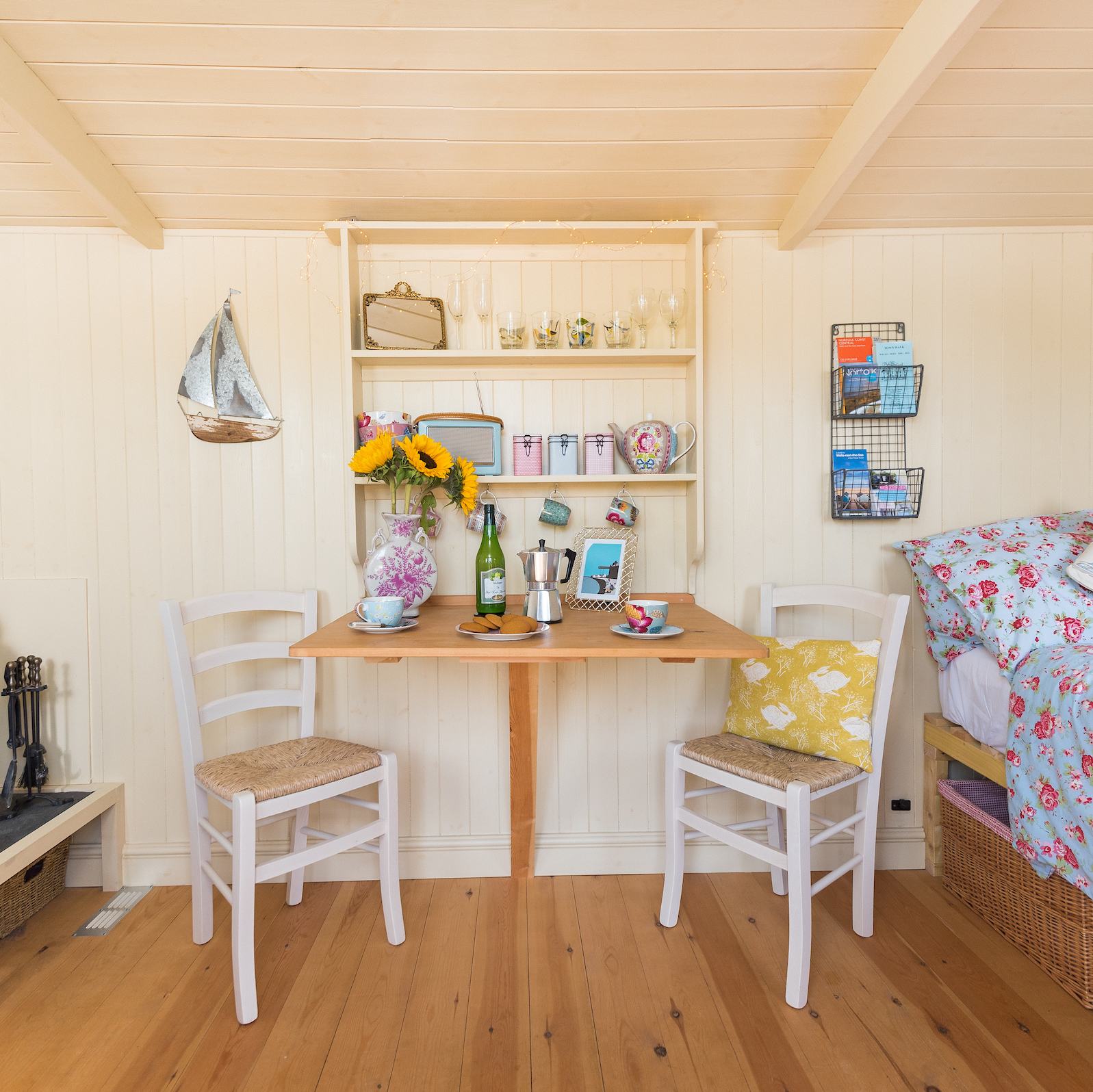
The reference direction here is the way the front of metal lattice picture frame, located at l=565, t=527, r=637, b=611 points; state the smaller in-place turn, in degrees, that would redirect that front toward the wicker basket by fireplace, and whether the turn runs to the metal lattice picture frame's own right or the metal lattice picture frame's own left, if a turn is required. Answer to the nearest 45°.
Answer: approximately 90° to the metal lattice picture frame's own right

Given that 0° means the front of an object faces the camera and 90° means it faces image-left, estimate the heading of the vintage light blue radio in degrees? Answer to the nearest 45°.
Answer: approximately 0°

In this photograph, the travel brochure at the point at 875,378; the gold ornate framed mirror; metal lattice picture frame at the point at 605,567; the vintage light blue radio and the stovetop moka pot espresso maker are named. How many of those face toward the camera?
4

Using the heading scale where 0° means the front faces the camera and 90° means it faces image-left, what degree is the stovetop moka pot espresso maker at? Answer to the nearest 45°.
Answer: approximately 90°

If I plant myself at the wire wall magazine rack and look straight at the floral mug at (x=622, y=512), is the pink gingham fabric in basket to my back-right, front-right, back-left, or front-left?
back-left

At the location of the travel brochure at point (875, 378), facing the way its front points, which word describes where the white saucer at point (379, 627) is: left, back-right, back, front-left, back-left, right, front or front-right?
front-right

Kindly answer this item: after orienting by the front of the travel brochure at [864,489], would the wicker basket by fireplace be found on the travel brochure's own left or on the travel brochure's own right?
on the travel brochure's own right

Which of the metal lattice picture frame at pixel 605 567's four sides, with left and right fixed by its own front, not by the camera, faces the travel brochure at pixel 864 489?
left
